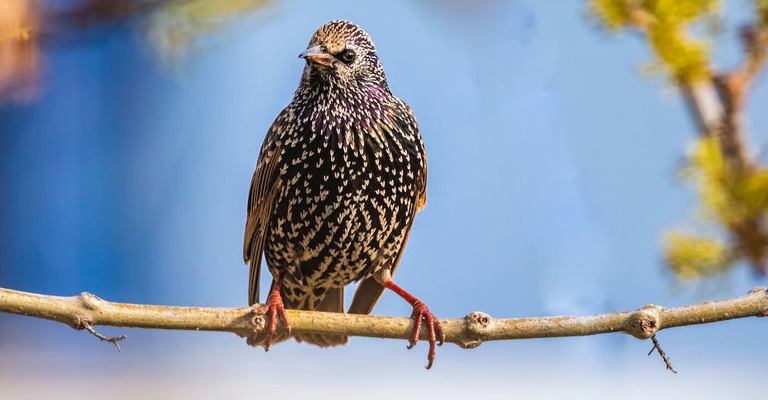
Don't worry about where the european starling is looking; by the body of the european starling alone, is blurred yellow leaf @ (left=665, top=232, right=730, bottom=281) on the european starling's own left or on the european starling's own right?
on the european starling's own left

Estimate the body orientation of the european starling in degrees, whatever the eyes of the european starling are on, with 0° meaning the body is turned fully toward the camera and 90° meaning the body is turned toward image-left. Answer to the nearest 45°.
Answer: approximately 0°
